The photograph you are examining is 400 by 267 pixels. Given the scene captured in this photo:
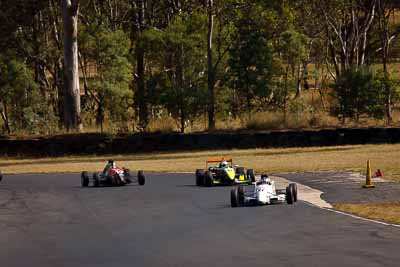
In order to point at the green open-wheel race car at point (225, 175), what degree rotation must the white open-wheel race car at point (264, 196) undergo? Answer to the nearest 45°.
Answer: approximately 180°

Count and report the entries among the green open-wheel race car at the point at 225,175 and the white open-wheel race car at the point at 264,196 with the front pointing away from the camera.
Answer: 0

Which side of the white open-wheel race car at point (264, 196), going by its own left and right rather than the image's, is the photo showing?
front

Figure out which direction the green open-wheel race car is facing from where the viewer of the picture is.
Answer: facing the viewer and to the right of the viewer

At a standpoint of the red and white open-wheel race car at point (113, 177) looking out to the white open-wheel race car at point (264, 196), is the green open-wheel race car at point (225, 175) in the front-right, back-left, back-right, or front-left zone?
front-left

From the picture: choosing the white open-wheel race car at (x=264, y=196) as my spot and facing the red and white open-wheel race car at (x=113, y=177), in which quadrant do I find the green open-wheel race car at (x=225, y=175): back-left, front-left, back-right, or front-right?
front-right

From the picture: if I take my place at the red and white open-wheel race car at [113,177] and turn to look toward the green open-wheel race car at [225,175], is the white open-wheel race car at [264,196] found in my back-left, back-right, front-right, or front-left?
front-right

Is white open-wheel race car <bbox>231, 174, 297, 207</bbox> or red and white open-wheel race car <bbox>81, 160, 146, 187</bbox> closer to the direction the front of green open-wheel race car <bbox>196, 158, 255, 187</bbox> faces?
the white open-wheel race car

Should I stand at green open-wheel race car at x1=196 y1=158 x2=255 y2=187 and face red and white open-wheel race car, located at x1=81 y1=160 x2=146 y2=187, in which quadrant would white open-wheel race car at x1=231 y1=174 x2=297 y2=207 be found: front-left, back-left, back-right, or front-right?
back-left

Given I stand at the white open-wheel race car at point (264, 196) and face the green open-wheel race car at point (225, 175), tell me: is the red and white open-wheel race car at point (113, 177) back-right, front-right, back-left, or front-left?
front-left

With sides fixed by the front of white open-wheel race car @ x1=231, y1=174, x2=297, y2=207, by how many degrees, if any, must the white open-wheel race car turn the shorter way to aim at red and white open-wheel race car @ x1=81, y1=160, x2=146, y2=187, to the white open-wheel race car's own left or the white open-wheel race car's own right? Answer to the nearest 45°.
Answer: approximately 135° to the white open-wheel race car's own right
